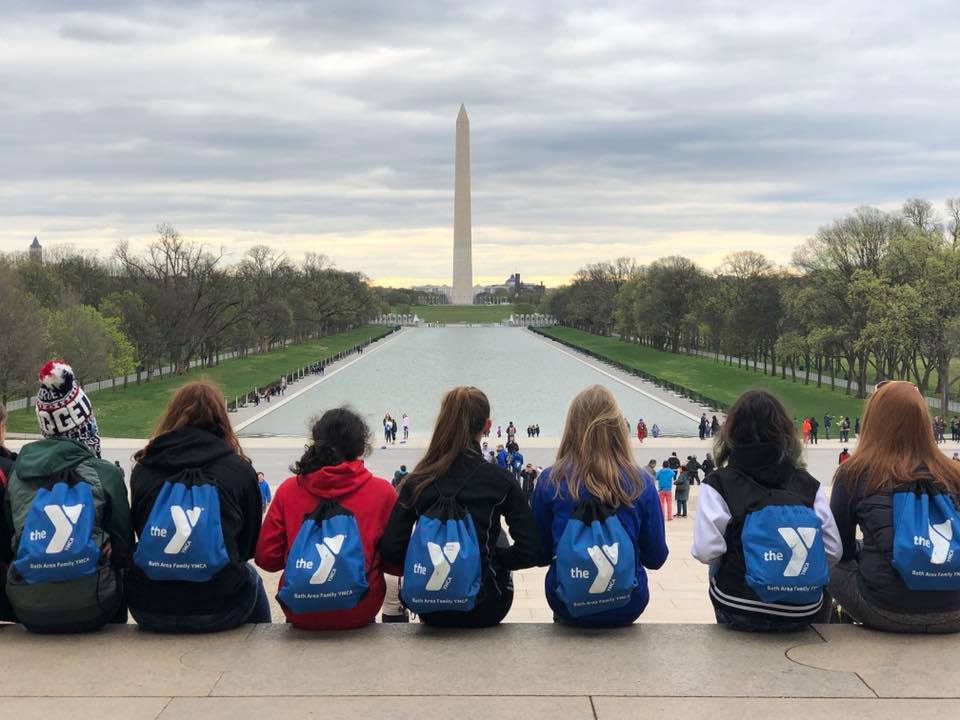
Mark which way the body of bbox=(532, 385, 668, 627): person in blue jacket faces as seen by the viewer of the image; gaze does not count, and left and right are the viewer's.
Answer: facing away from the viewer

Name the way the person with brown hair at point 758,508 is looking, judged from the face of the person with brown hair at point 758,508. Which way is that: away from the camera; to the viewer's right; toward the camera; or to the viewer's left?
away from the camera

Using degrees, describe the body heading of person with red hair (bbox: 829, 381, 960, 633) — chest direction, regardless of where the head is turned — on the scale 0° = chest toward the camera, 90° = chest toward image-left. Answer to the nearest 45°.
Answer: approximately 180°

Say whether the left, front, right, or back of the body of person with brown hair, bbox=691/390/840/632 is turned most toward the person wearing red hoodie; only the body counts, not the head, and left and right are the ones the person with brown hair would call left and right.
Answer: left

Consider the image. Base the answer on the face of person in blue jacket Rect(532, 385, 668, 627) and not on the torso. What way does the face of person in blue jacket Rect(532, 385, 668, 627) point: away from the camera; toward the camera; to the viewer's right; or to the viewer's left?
away from the camera

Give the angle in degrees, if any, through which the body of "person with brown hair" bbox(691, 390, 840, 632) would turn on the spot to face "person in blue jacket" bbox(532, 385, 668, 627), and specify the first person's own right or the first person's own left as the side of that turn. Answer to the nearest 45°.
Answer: approximately 90° to the first person's own left

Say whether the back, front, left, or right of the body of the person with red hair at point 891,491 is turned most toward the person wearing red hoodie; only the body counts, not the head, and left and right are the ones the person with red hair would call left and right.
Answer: left

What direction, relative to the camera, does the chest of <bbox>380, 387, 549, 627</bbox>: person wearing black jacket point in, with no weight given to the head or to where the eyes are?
away from the camera

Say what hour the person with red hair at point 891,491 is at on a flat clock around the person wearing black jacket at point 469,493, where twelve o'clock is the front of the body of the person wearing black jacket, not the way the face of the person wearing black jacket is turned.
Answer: The person with red hair is roughly at 3 o'clock from the person wearing black jacket.

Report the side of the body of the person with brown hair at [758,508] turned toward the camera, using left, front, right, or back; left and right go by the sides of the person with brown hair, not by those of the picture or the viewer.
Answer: back

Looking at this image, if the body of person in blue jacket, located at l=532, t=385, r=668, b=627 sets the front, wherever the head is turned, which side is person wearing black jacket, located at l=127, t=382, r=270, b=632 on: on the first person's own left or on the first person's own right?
on the first person's own left

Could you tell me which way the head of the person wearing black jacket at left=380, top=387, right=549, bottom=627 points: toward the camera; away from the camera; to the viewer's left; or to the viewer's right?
away from the camera

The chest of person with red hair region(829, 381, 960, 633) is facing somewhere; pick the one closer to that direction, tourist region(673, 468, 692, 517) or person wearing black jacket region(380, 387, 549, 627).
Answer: the tourist

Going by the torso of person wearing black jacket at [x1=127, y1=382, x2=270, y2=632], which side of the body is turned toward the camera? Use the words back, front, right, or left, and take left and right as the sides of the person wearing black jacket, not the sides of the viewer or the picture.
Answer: back

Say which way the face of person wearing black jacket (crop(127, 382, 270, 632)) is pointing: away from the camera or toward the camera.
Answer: away from the camera

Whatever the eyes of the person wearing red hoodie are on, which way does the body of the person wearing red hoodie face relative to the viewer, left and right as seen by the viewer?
facing away from the viewer
